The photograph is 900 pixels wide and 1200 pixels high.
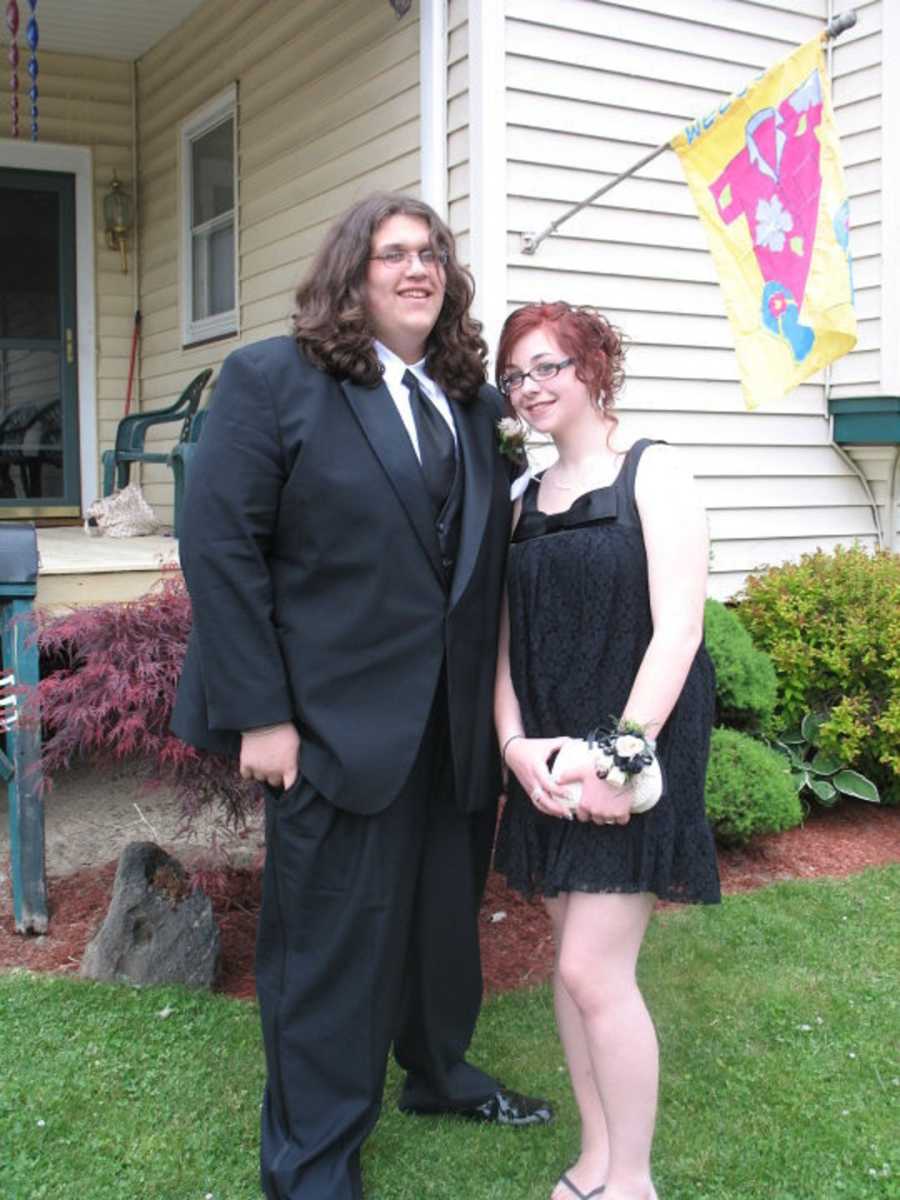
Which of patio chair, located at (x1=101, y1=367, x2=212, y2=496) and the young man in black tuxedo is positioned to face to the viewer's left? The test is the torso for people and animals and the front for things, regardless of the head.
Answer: the patio chair

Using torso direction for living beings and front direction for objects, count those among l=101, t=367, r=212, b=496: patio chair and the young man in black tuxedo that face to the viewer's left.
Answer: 1

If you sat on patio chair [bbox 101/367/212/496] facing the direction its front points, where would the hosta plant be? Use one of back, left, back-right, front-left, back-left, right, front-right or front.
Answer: back-left

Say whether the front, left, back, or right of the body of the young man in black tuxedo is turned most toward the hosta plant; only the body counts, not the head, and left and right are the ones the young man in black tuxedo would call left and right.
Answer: left

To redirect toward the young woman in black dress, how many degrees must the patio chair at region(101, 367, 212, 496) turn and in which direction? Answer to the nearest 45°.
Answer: approximately 90° to its left

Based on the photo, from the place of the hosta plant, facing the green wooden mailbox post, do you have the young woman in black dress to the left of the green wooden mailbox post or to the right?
left

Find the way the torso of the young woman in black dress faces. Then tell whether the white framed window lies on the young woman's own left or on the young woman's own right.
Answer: on the young woman's own right

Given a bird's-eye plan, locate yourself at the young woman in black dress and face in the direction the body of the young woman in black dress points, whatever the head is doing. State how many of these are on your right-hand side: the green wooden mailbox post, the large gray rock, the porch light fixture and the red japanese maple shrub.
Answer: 4

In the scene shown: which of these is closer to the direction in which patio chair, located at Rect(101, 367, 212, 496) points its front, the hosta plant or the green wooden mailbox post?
the green wooden mailbox post

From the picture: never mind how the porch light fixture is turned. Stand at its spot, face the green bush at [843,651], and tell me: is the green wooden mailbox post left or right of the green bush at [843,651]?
right

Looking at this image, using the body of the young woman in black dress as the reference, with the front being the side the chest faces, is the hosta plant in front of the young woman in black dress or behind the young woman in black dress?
behind

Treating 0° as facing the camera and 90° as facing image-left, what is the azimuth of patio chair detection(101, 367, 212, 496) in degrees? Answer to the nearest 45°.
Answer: approximately 90°

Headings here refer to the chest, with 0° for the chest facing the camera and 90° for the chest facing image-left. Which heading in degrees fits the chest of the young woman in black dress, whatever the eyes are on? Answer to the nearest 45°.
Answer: approximately 45°
